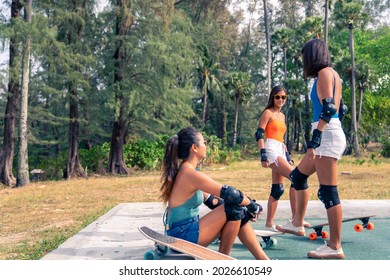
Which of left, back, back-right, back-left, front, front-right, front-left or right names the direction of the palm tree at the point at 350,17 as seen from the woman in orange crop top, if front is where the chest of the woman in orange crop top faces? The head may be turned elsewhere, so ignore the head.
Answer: back-left

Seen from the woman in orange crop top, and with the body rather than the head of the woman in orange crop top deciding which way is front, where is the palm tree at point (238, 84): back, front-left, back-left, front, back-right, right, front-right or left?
back-left

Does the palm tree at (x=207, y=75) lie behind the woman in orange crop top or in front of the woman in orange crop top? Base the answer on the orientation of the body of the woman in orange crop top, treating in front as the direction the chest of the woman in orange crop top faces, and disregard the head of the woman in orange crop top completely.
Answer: behind

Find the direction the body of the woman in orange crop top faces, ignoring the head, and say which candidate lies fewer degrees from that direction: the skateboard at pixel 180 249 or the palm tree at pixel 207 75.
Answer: the skateboard

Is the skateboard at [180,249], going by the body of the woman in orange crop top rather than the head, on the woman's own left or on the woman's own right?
on the woman's own right

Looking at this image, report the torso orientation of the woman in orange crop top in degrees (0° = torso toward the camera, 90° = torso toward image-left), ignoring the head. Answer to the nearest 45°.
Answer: approximately 315°

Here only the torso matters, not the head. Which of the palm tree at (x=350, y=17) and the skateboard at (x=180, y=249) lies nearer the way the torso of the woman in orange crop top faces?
the skateboard
